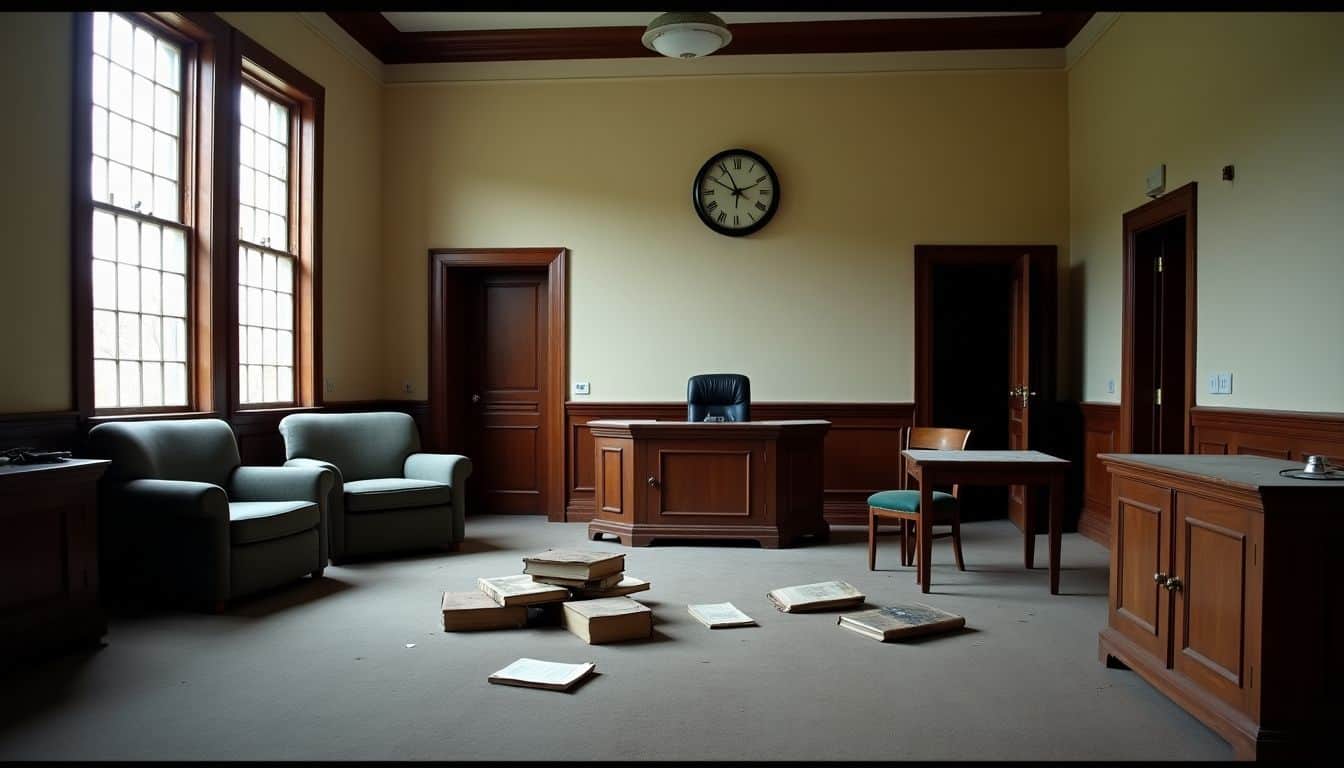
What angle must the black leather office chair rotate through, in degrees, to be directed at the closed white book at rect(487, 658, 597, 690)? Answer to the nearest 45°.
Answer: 0° — it already faces it

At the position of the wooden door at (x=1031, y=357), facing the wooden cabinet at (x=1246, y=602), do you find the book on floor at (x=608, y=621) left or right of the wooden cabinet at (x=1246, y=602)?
right

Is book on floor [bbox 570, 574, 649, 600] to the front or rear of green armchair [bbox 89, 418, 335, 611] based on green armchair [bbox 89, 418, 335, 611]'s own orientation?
to the front

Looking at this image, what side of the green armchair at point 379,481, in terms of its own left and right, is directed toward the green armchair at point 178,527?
right

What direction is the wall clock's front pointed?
toward the camera

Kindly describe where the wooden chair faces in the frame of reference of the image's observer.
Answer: facing the viewer and to the left of the viewer

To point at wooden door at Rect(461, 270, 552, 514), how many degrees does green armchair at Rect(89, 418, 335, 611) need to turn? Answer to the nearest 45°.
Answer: approximately 90° to its left

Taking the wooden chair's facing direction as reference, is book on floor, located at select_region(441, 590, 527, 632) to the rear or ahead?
ahead

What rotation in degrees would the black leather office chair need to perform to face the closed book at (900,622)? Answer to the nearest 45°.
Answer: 0° — it already faces it

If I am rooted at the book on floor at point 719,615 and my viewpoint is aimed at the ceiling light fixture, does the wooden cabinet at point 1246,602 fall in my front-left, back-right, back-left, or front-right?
back-right

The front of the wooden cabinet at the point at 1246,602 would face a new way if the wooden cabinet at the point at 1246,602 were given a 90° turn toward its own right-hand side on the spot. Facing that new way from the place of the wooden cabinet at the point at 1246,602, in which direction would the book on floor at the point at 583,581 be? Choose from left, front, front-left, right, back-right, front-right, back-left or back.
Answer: front-left
